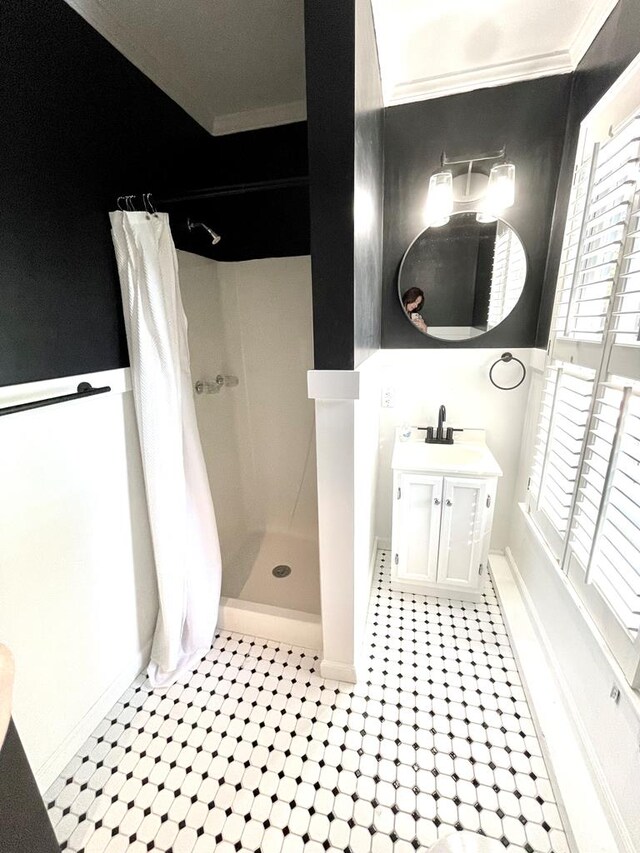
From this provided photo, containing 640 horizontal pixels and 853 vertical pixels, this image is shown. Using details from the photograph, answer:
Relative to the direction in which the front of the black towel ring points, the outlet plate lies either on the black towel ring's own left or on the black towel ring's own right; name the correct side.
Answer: on the black towel ring's own right

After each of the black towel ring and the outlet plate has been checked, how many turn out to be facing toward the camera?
2

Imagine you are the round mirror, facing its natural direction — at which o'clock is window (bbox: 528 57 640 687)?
The window is roughly at 11 o'clock from the round mirror.
